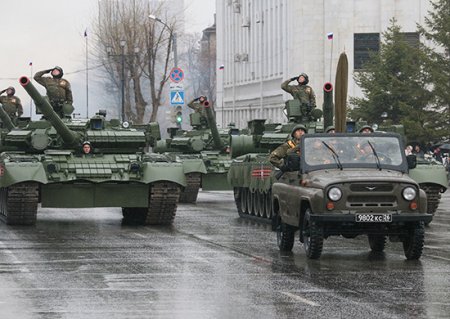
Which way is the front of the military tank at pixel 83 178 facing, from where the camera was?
facing the viewer

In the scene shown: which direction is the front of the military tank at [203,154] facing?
toward the camera

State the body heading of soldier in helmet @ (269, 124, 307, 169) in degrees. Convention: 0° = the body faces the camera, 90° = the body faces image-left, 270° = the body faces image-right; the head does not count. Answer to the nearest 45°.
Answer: approximately 315°

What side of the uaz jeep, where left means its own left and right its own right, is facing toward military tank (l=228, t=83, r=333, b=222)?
back

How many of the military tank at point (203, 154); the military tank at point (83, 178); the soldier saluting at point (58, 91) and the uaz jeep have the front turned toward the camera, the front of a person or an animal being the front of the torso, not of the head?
4

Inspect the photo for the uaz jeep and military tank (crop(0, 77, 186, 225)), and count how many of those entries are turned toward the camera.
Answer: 2

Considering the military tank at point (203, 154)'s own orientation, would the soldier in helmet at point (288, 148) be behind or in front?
in front

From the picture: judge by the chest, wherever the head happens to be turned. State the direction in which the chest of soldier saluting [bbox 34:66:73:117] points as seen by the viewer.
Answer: toward the camera

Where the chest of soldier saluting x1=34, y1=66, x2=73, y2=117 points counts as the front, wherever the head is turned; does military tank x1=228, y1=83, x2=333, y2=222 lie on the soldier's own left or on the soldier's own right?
on the soldier's own left

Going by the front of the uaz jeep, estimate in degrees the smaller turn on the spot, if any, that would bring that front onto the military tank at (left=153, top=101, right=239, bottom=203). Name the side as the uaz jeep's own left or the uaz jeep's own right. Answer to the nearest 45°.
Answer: approximately 180°

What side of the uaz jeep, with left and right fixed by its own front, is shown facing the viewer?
front
